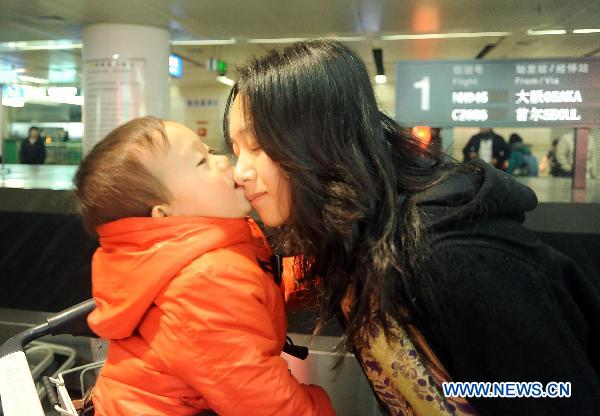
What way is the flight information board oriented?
toward the camera

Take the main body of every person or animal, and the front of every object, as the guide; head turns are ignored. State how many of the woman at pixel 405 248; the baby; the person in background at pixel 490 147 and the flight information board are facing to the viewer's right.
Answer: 1

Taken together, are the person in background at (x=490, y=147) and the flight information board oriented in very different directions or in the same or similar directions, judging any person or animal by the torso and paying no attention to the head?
same or similar directions

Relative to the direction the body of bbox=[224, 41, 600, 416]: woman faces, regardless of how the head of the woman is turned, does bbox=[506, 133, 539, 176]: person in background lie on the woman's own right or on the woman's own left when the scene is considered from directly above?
on the woman's own right

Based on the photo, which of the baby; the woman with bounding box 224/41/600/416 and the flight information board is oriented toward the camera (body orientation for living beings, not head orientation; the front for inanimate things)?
the flight information board

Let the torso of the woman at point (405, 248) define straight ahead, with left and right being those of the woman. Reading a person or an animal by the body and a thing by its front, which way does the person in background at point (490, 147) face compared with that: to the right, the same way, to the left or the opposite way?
to the left

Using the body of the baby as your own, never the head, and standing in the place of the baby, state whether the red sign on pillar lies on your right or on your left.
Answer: on your left

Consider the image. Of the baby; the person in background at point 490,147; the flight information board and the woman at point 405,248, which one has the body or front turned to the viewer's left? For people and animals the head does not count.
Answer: the woman

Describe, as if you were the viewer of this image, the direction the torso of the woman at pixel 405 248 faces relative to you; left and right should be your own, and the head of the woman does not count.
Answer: facing to the left of the viewer

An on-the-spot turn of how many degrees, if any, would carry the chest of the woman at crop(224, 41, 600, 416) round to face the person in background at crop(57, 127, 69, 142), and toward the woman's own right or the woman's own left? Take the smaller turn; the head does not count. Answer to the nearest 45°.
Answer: approximately 45° to the woman's own right

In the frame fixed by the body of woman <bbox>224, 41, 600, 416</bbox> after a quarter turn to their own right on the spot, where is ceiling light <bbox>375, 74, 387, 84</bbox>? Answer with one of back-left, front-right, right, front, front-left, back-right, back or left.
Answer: front

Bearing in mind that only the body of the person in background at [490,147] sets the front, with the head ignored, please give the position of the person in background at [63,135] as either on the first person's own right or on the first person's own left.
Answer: on the first person's own right

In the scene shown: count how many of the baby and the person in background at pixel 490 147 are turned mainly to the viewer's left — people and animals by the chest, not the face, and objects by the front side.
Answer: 0

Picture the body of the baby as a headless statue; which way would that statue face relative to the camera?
to the viewer's right

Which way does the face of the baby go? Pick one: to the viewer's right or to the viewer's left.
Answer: to the viewer's right

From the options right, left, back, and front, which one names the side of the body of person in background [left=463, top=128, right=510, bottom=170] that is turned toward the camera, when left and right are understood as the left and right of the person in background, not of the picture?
front
